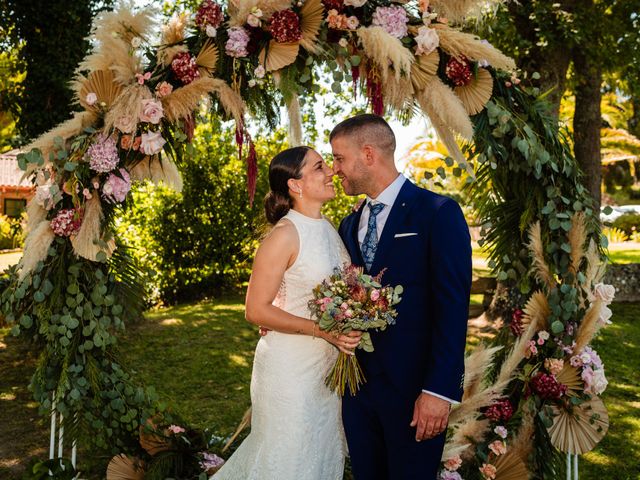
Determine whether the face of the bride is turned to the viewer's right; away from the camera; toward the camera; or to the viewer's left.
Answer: to the viewer's right

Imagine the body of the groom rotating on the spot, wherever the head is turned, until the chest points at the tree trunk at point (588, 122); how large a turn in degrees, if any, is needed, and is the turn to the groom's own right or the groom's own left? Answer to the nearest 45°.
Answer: approximately 135° to the groom's own right

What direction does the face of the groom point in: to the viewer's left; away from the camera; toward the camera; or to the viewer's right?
to the viewer's left

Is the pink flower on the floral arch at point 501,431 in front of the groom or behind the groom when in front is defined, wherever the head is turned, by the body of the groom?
behind

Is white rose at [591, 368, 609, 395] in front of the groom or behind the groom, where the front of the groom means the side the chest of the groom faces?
behind

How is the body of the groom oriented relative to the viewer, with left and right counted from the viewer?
facing the viewer and to the left of the viewer

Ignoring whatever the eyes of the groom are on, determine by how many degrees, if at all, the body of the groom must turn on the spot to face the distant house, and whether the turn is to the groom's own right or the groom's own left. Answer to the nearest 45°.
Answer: approximately 90° to the groom's own right

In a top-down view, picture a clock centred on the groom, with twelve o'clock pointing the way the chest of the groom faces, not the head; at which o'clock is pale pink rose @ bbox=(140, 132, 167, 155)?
The pale pink rose is roughly at 2 o'clock from the groom.
